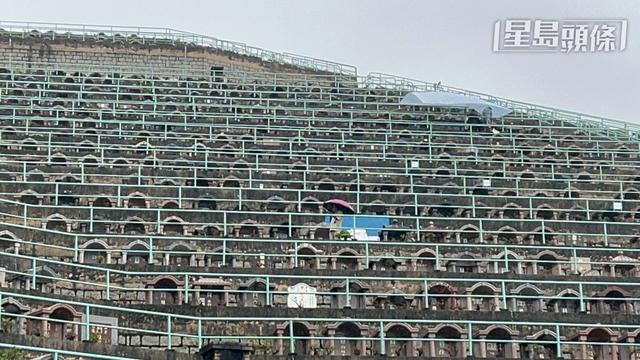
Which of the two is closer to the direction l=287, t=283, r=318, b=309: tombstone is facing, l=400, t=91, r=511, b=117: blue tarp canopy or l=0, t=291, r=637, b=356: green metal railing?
the green metal railing

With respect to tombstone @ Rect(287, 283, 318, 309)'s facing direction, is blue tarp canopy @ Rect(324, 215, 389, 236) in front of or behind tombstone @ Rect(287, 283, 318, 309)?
behind

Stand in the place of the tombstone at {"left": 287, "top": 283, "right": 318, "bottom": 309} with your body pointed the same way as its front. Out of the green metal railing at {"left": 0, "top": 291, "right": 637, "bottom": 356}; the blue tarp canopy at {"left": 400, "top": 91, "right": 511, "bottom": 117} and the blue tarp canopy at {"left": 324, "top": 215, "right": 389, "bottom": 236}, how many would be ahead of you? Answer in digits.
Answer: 1

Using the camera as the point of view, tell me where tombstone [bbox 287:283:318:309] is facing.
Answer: facing the viewer

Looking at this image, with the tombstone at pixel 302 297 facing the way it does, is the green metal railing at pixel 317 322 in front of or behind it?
in front

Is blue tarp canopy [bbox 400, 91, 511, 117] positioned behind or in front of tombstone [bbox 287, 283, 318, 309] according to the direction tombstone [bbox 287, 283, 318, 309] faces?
behind

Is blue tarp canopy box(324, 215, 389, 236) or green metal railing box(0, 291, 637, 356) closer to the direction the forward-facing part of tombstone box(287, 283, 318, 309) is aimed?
the green metal railing
